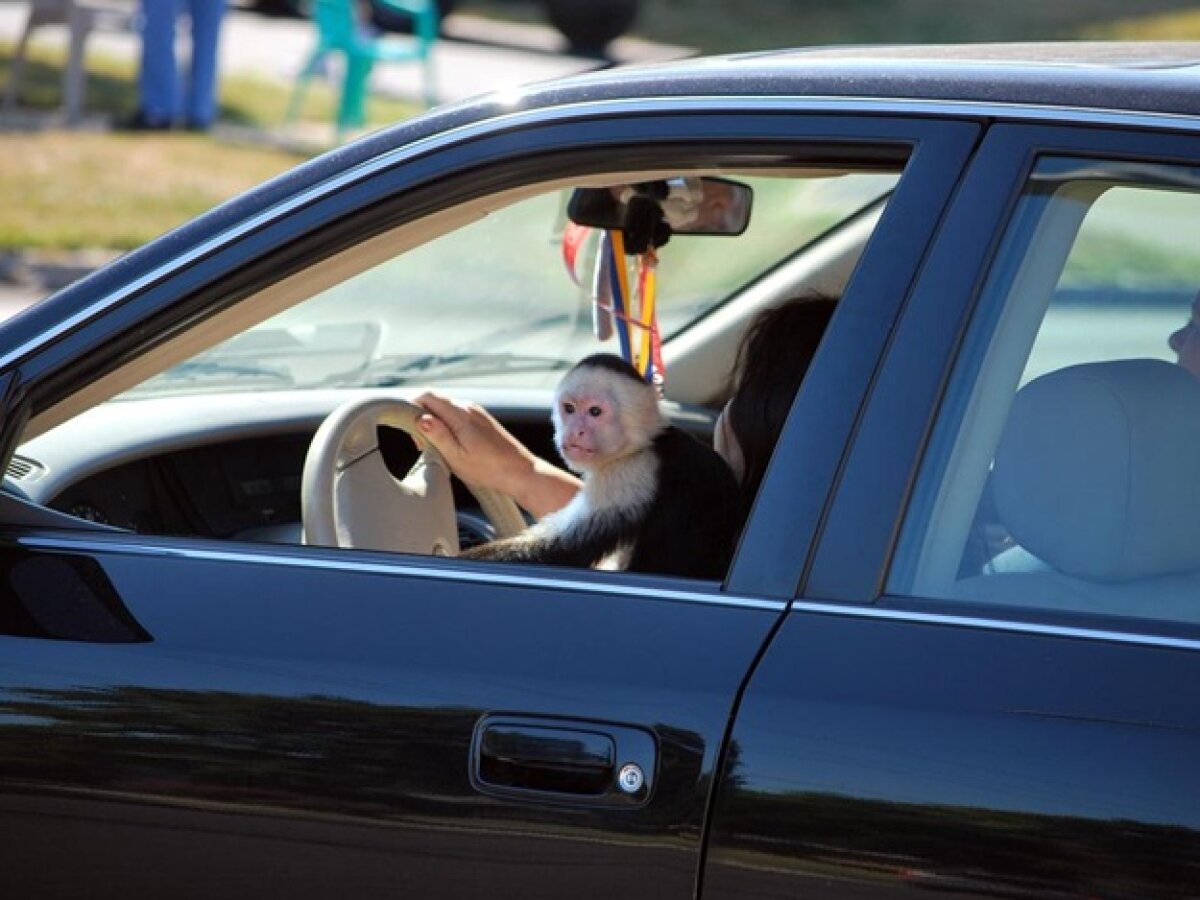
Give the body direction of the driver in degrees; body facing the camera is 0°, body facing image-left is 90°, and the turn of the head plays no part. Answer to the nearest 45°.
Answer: approximately 135°

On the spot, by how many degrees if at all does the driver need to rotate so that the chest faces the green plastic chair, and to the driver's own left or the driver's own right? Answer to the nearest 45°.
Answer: approximately 45° to the driver's own right

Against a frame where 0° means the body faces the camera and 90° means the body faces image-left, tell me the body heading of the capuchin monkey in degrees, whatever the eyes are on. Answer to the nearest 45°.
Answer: approximately 45°
